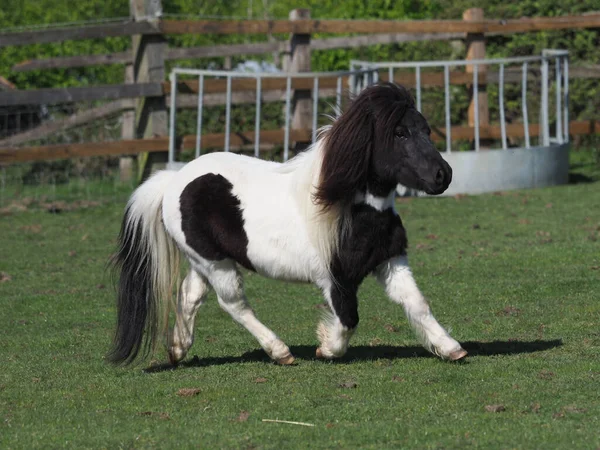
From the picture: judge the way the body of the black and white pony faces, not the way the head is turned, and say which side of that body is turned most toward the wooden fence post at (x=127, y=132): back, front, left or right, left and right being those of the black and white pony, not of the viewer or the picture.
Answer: left

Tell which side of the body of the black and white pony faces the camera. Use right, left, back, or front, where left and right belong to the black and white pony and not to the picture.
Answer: right
